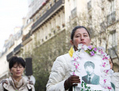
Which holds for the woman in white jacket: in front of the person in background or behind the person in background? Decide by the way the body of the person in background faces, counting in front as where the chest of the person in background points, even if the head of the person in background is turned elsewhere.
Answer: in front

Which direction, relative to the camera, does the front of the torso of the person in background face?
toward the camera
